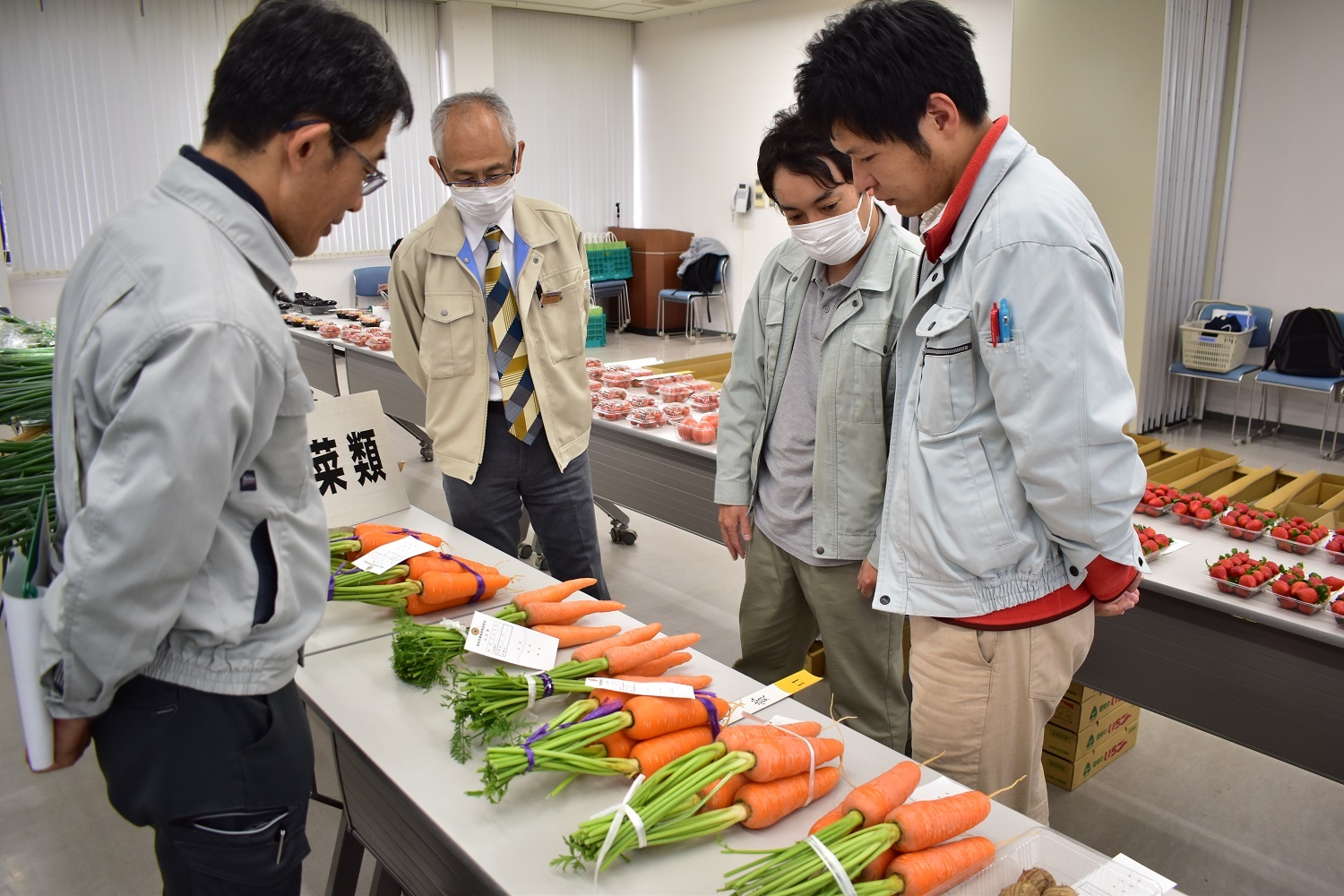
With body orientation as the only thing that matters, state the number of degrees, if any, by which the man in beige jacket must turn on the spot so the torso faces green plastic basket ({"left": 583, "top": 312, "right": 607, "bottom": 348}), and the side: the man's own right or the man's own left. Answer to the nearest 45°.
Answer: approximately 180°

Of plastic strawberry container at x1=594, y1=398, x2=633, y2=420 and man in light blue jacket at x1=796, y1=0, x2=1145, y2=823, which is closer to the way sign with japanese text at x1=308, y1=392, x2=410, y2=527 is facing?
the man in light blue jacket

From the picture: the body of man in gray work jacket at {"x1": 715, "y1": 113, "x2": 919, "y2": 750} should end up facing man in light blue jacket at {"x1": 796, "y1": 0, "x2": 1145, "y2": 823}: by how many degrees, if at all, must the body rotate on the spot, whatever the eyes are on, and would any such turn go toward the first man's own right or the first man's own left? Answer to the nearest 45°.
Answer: approximately 45° to the first man's own left

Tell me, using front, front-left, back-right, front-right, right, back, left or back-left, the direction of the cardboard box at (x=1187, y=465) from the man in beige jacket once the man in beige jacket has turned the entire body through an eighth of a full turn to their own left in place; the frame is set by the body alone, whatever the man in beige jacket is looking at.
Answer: front-left

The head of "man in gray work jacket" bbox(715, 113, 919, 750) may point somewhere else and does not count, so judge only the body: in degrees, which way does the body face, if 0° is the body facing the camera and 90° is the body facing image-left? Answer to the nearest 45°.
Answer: approximately 45°

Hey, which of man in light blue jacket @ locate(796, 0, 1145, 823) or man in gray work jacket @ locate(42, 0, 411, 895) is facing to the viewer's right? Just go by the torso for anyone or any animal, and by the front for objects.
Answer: the man in gray work jacket

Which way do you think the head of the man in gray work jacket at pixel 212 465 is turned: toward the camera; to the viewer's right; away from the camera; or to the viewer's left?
to the viewer's right

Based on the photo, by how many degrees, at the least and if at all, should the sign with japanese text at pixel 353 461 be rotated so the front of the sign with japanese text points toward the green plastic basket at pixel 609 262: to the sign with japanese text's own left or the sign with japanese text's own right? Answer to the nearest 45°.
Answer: approximately 180°

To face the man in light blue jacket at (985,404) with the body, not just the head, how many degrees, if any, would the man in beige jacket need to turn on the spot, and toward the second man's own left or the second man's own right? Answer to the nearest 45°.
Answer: approximately 45° to the second man's own left

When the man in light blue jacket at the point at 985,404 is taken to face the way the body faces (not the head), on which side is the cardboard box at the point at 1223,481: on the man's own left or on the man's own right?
on the man's own right

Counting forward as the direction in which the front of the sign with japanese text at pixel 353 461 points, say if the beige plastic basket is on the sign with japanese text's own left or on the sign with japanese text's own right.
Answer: on the sign with japanese text's own left

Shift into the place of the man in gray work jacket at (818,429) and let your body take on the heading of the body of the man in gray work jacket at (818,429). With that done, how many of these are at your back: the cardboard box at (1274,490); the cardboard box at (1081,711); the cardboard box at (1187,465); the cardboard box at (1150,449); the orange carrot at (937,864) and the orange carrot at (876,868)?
4

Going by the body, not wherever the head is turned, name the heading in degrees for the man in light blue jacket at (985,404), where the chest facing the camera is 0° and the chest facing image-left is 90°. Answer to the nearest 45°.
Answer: approximately 90°

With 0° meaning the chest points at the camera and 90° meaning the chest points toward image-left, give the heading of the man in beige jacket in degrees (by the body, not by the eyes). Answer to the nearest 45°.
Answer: approximately 0°
